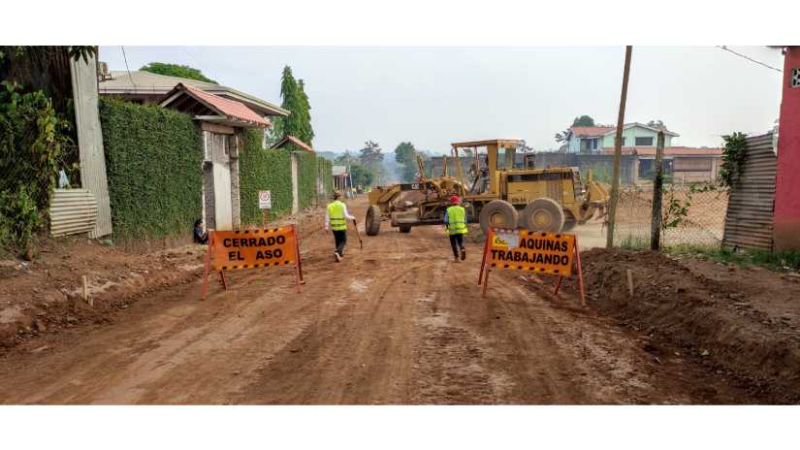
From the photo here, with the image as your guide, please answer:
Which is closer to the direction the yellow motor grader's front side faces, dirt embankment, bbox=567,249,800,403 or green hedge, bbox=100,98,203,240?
the green hedge

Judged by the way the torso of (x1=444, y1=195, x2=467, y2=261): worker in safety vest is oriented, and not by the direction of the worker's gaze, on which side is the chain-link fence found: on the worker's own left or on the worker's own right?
on the worker's own right

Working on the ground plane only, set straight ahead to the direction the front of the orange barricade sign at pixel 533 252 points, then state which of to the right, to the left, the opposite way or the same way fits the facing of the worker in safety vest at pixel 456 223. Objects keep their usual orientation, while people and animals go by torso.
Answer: the opposite way

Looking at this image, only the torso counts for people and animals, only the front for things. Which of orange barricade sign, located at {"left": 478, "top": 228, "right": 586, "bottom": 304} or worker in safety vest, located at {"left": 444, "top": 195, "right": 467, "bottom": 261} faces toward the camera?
the orange barricade sign

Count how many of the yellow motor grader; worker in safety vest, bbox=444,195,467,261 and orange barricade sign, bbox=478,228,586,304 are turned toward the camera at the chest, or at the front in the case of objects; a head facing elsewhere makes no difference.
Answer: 1

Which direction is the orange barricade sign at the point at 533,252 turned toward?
toward the camera

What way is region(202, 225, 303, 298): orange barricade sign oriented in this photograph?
toward the camera

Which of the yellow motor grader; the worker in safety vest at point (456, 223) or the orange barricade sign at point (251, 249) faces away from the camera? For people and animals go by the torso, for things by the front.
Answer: the worker in safety vest

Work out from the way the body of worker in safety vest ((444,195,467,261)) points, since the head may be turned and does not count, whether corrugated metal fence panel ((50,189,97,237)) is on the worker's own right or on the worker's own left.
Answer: on the worker's own left

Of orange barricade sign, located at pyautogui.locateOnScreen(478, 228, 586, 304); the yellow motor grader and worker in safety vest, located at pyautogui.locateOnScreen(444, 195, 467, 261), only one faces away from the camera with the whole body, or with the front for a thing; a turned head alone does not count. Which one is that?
the worker in safety vest

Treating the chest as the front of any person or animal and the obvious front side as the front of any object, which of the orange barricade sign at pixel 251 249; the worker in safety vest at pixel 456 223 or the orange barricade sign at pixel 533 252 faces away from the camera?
the worker in safety vest

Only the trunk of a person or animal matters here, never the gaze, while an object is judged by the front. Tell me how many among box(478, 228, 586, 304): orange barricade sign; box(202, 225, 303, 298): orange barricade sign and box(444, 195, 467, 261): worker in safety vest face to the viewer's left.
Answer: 0

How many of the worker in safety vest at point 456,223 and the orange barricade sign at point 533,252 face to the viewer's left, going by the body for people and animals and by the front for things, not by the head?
0

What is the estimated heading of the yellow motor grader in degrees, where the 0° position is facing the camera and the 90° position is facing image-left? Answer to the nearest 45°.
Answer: approximately 90°

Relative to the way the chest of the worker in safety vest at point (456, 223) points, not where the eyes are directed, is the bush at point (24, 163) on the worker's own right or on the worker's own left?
on the worker's own left

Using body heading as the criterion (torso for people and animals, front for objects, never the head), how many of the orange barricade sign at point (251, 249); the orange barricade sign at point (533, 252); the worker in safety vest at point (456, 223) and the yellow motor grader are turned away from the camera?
1

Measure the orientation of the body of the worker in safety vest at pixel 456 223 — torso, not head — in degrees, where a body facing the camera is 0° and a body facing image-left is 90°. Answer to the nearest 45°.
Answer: approximately 180°
